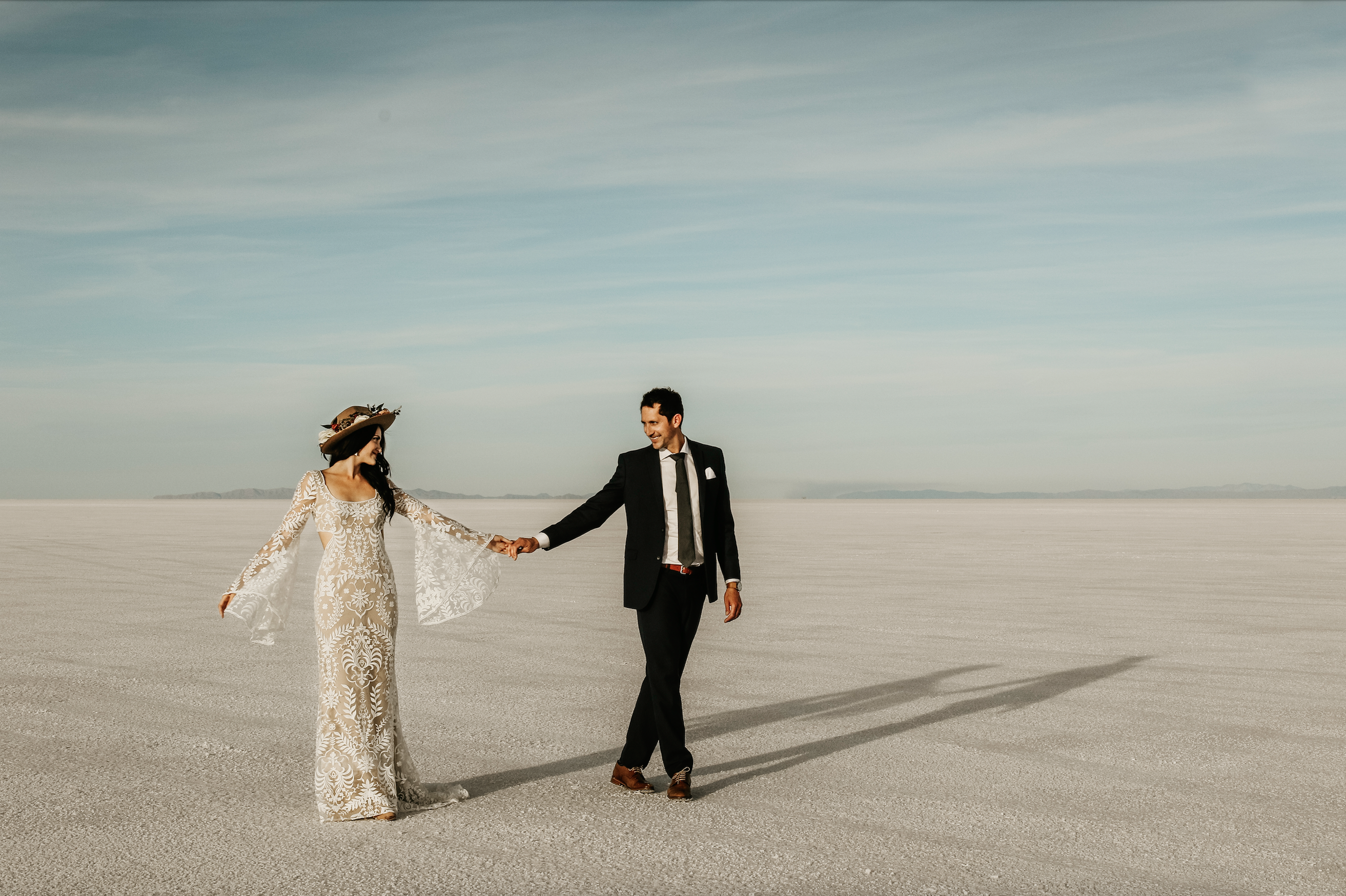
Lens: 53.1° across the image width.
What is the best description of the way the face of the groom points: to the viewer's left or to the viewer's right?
to the viewer's left

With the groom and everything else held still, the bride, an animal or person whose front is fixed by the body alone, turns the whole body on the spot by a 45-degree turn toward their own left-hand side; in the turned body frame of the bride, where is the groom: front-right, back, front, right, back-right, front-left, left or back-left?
front-left

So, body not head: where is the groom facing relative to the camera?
toward the camera

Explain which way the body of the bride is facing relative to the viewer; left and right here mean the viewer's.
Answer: facing the viewer
